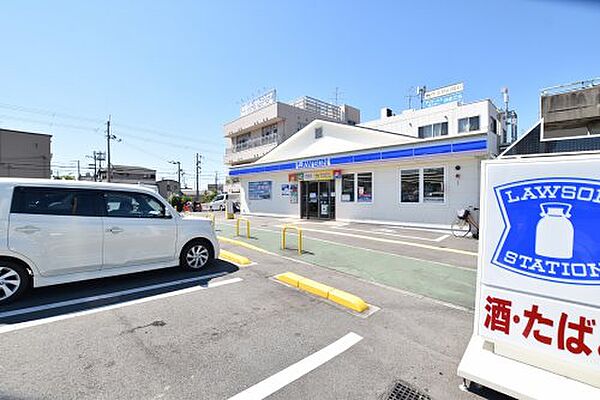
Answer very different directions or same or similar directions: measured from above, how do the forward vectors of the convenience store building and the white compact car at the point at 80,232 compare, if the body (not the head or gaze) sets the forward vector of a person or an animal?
very different directions

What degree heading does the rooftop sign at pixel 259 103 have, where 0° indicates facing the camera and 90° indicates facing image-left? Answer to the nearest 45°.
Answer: approximately 45°

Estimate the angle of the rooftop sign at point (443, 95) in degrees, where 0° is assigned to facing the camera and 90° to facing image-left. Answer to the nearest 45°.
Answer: approximately 45°

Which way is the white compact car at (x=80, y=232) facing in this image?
to the viewer's right

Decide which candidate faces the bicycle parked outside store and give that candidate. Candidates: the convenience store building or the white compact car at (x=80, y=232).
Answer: the white compact car

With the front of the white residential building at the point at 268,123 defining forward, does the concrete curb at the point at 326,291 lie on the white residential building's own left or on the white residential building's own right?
on the white residential building's own left

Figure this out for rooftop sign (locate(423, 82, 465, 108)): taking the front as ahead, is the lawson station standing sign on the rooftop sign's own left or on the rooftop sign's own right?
on the rooftop sign's own left

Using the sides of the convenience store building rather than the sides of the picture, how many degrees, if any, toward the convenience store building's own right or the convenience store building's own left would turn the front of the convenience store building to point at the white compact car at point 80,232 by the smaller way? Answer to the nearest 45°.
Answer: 0° — it already faces it
